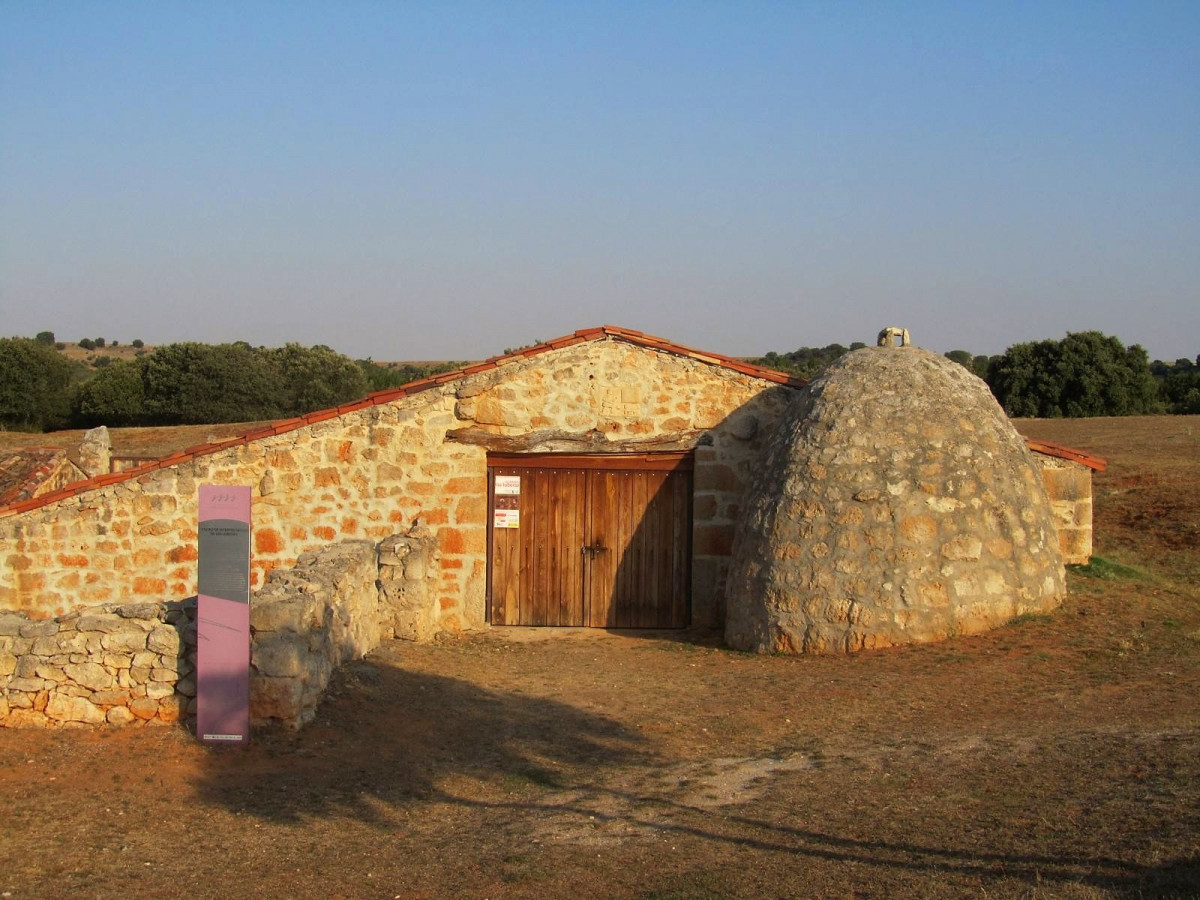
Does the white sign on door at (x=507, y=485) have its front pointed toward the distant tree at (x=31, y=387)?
no

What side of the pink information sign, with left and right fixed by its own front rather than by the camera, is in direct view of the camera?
front

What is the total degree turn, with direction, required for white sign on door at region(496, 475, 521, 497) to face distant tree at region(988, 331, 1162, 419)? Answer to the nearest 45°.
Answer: approximately 135° to its left

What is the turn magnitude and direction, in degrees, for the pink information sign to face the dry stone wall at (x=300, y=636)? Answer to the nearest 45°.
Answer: approximately 135° to its left

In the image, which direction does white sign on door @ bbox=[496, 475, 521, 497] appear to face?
toward the camera

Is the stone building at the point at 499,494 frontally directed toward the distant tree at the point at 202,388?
no

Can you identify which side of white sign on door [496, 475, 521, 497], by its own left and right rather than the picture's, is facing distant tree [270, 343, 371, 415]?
back

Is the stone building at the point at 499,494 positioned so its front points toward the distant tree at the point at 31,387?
no

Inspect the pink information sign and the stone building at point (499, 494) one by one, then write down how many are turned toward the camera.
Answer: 2

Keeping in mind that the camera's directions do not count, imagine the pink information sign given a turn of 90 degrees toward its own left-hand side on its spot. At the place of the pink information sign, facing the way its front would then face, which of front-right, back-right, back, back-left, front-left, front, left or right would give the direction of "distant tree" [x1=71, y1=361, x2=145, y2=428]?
left

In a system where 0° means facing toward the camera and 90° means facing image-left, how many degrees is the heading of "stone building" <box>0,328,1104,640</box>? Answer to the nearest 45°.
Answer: approximately 0°

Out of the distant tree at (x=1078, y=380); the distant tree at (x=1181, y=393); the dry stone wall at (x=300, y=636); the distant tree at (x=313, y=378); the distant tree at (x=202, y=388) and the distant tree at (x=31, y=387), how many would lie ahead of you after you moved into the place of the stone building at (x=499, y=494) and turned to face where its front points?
1

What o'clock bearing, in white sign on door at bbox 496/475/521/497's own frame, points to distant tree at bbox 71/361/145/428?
The distant tree is roughly at 5 o'clock from the white sign on door.

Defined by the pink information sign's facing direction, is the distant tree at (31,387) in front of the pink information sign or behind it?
behind

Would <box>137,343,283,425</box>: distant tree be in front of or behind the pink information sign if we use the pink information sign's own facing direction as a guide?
behind

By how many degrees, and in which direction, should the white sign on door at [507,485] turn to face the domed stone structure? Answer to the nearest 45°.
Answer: approximately 45° to its left

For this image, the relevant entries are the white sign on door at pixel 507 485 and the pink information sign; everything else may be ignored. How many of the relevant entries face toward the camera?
2

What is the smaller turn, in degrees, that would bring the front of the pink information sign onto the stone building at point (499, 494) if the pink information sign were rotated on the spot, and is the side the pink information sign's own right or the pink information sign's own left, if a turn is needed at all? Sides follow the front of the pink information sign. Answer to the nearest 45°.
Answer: approximately 135° to the pink information sign's own left

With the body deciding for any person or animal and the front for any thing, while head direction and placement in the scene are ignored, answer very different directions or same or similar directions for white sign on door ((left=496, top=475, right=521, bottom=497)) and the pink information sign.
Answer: same or similar directions

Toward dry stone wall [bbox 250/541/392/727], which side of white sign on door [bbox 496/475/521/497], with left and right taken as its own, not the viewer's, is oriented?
front

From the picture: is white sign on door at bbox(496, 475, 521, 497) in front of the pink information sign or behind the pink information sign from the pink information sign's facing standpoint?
behind
